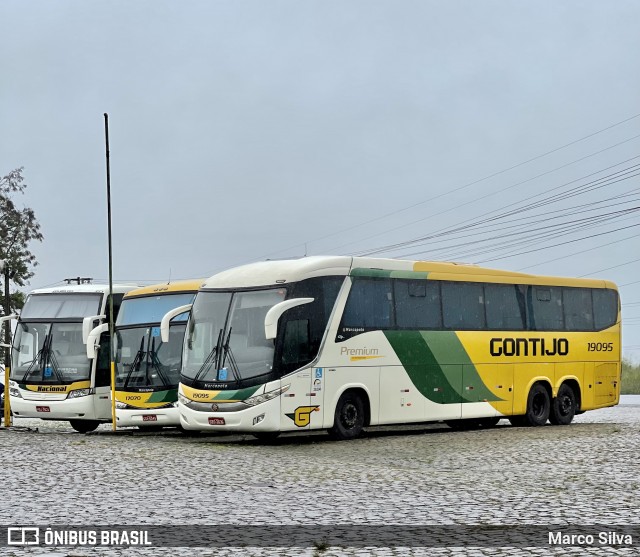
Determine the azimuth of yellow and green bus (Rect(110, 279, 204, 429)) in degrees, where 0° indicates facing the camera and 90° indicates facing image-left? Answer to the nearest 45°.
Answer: approximately 45°

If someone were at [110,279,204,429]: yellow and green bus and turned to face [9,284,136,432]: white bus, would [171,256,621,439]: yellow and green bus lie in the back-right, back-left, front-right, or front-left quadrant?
back-right

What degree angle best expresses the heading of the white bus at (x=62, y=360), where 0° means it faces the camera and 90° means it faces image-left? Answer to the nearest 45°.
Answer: approximately 45°

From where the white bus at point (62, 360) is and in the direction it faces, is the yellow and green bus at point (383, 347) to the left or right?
on its left

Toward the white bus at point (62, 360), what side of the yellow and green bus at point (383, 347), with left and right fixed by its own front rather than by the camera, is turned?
right

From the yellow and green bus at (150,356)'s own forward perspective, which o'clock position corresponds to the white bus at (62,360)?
The white bus is roughly at 3 o'clock from the yellow and green bus.

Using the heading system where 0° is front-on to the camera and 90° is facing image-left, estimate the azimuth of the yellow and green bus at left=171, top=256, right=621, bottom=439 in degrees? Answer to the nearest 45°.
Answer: approximately 45°

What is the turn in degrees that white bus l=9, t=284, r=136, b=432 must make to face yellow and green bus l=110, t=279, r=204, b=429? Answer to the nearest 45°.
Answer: approximately 90° to its left
